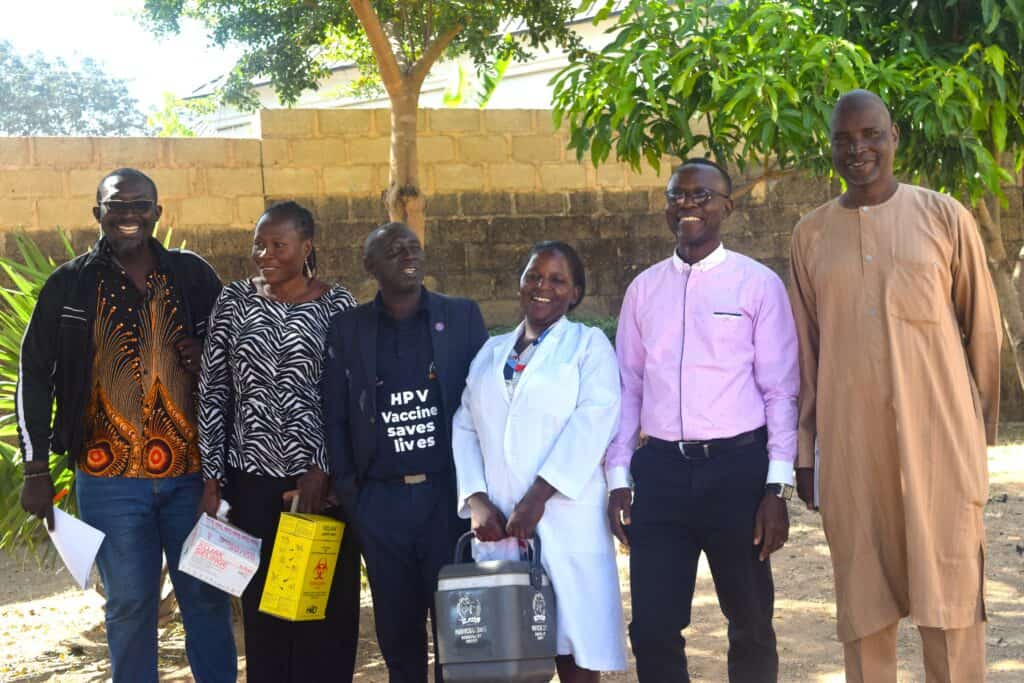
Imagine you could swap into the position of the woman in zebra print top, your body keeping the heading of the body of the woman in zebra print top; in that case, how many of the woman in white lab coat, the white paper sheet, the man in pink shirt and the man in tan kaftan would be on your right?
1

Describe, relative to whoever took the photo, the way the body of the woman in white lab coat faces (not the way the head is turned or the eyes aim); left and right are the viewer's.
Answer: facing the viewer and to the left of the viewer

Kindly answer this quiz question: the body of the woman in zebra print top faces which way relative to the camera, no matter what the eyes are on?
toward the camera

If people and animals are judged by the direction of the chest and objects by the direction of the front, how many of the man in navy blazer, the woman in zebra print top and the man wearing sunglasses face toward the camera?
3

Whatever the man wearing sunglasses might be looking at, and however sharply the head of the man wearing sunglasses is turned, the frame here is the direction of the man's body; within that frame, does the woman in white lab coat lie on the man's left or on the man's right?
on the man's left

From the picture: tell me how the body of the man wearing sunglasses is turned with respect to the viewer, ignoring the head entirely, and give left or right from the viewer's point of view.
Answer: facing the viewer

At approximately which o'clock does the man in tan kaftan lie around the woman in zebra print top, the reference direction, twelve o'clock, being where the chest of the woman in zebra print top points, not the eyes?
The man in tan kaftan is roughly at 10 o'clock from the woman in zebra print top.

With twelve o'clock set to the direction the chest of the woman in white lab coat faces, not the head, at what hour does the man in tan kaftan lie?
The man in tan kaftan is roughly at 8 o'clock from the woman in white lab coat.

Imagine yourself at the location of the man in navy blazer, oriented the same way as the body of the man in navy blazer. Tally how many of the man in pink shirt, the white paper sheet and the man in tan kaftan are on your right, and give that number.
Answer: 1
